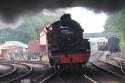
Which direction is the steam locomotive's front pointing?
toward the camera

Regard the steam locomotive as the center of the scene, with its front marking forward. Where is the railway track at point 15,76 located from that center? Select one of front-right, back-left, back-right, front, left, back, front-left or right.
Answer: right
